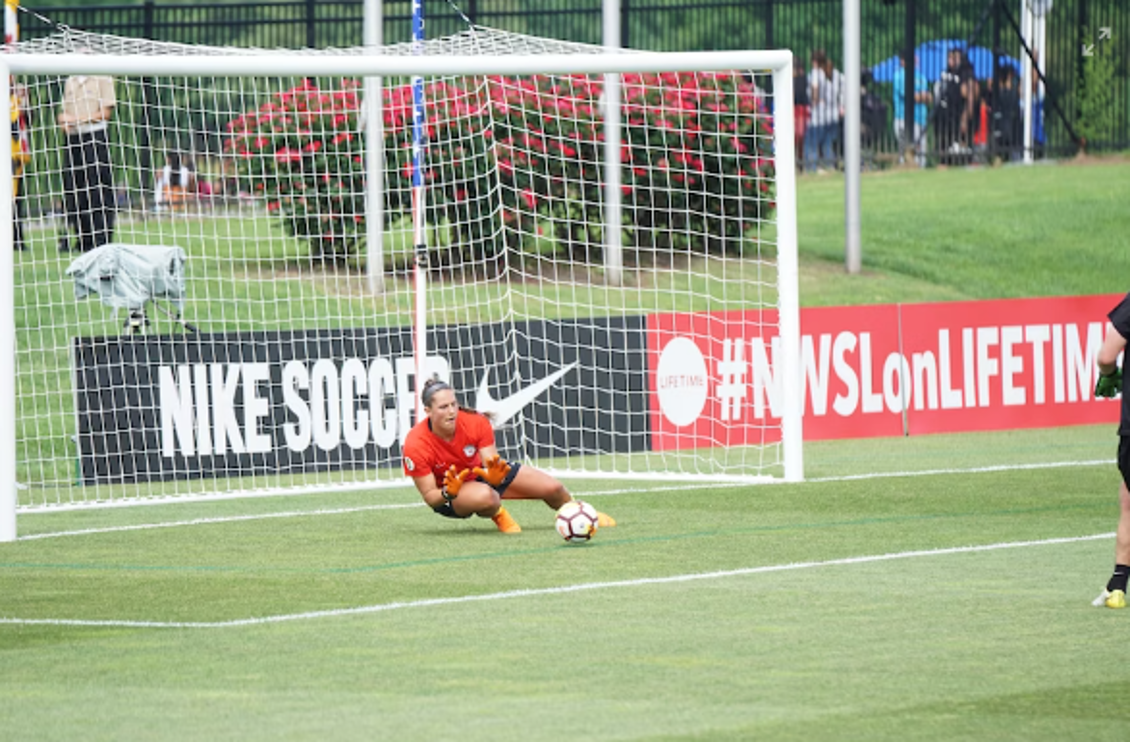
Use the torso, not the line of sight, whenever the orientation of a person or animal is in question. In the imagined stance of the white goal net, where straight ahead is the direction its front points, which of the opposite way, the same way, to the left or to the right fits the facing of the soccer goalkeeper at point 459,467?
the same way

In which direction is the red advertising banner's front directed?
toward the camera

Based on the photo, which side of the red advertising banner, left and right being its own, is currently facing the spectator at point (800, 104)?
back

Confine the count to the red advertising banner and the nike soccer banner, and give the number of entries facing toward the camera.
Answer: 2

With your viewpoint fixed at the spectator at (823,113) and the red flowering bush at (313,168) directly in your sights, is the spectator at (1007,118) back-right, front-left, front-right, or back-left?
back-left

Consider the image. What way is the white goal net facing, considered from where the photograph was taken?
facing the viewer and to the right of the viewer

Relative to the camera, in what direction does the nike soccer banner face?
facing the viewer

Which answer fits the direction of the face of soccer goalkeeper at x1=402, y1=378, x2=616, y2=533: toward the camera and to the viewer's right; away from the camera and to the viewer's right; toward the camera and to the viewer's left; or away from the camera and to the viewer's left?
toward the camera and to the viewer's right

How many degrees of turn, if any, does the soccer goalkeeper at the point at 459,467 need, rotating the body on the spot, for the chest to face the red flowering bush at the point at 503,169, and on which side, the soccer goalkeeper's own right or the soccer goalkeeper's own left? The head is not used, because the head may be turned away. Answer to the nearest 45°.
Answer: approximately 135° to the soccer goalkeeper's own left
